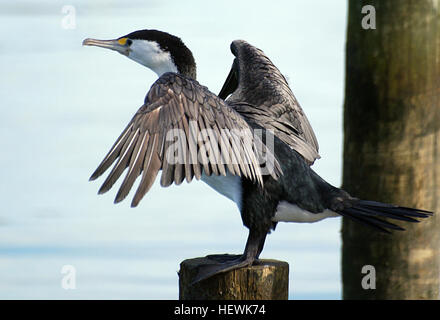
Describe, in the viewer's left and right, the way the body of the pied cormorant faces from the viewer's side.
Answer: facing to the left of the viewer

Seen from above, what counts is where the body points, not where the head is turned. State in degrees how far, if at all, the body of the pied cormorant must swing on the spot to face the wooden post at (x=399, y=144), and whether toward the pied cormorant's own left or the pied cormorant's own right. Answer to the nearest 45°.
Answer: approximately 135° to the pied cormorant's own right
